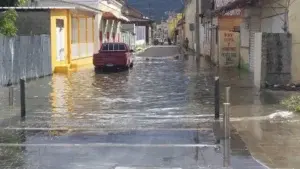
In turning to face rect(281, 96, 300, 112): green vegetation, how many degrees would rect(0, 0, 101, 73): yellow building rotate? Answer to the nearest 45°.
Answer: approximately 45° to its right

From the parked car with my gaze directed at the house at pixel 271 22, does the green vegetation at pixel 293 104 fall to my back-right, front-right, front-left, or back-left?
front-right

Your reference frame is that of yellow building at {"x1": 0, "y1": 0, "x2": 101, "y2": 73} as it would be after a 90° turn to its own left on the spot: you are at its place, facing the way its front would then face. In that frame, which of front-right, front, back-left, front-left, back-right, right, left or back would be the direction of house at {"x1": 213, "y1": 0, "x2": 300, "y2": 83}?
right

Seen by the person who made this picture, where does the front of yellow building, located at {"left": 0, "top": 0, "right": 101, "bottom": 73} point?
facing the viewer and to the right of the viewer
